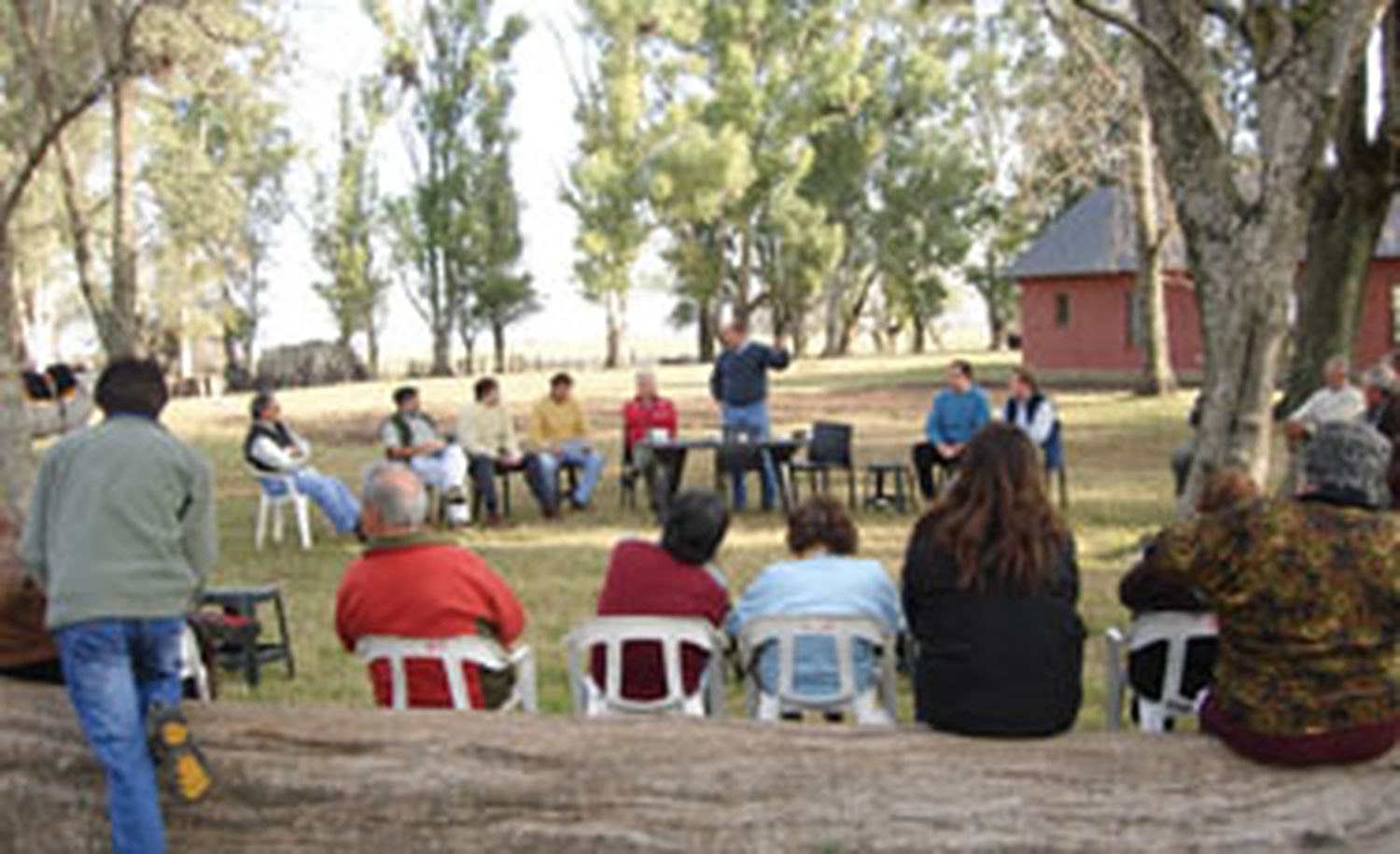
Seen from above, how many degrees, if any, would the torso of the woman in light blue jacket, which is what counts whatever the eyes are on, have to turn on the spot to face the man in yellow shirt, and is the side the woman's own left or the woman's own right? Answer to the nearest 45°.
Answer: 0° — they already face them

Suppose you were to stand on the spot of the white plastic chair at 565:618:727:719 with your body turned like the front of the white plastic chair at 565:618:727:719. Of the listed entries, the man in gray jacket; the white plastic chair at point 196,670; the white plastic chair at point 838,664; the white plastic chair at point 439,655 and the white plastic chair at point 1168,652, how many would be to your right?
2

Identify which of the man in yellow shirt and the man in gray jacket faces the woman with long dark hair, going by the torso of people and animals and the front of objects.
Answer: the man in yellow shirt

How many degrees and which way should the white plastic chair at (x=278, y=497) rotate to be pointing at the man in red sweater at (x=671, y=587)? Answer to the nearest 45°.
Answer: approximately 90° to its right

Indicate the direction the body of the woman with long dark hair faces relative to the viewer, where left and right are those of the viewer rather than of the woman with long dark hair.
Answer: facing away from the viewer

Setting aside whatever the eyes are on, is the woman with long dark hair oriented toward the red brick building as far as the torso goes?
yes

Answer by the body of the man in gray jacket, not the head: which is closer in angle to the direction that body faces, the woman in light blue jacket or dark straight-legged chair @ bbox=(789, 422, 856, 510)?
the dark straight-legged chair

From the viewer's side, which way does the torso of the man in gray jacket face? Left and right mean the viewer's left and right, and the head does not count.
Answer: facing away from the viewer

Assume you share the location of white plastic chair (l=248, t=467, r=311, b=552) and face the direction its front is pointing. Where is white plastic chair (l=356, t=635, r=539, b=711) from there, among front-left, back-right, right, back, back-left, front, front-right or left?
right

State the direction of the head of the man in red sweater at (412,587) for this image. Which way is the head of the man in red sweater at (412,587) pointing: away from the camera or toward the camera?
away from the camera

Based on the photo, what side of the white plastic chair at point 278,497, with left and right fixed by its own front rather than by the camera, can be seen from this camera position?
right

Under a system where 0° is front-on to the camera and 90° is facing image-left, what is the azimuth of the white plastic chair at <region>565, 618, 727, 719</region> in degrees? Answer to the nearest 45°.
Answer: approximately 180°

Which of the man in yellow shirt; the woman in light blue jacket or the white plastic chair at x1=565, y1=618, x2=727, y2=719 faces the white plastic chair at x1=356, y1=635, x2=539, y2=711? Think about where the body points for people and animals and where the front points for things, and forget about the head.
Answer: the man in yellow shirt

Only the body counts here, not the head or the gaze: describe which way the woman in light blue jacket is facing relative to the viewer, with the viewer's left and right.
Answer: facing away from the viewer

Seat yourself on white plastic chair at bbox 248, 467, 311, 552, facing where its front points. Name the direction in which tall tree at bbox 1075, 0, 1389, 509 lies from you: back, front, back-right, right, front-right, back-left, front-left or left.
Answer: front-right

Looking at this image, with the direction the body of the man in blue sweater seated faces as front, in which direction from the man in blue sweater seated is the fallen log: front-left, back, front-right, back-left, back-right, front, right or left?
front-left
